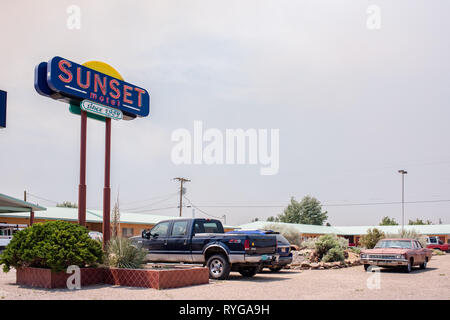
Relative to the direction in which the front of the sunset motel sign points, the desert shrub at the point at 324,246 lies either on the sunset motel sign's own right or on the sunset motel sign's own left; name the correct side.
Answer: on the sunset motel sign's own left

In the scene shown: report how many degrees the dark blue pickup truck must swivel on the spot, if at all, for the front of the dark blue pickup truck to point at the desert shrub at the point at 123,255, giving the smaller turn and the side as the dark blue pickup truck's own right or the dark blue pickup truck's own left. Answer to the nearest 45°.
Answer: approximately 90° to the dark blue pickup truck's own left

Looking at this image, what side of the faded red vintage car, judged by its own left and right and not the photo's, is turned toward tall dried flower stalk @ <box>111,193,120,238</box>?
front

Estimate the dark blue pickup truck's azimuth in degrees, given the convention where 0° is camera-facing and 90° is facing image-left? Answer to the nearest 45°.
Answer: approximately 135°

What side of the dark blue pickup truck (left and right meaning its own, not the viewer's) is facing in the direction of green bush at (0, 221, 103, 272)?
left

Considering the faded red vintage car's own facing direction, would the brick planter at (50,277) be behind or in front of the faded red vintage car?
in front

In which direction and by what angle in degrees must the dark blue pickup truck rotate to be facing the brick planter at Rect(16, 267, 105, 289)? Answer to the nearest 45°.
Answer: approximately 90° to its left

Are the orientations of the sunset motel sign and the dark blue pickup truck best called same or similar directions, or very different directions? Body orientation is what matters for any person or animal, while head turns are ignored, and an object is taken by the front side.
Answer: very different directions

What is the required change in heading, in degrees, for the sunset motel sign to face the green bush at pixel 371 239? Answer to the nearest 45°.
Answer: approximately 90° to its left

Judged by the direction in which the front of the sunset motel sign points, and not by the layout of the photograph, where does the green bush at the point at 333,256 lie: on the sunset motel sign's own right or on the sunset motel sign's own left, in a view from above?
on the sunset motel sign's own left

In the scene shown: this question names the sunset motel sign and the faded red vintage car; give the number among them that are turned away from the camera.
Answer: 0

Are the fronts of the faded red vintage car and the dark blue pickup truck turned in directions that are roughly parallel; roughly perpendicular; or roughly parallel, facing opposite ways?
roughly perpendicular
